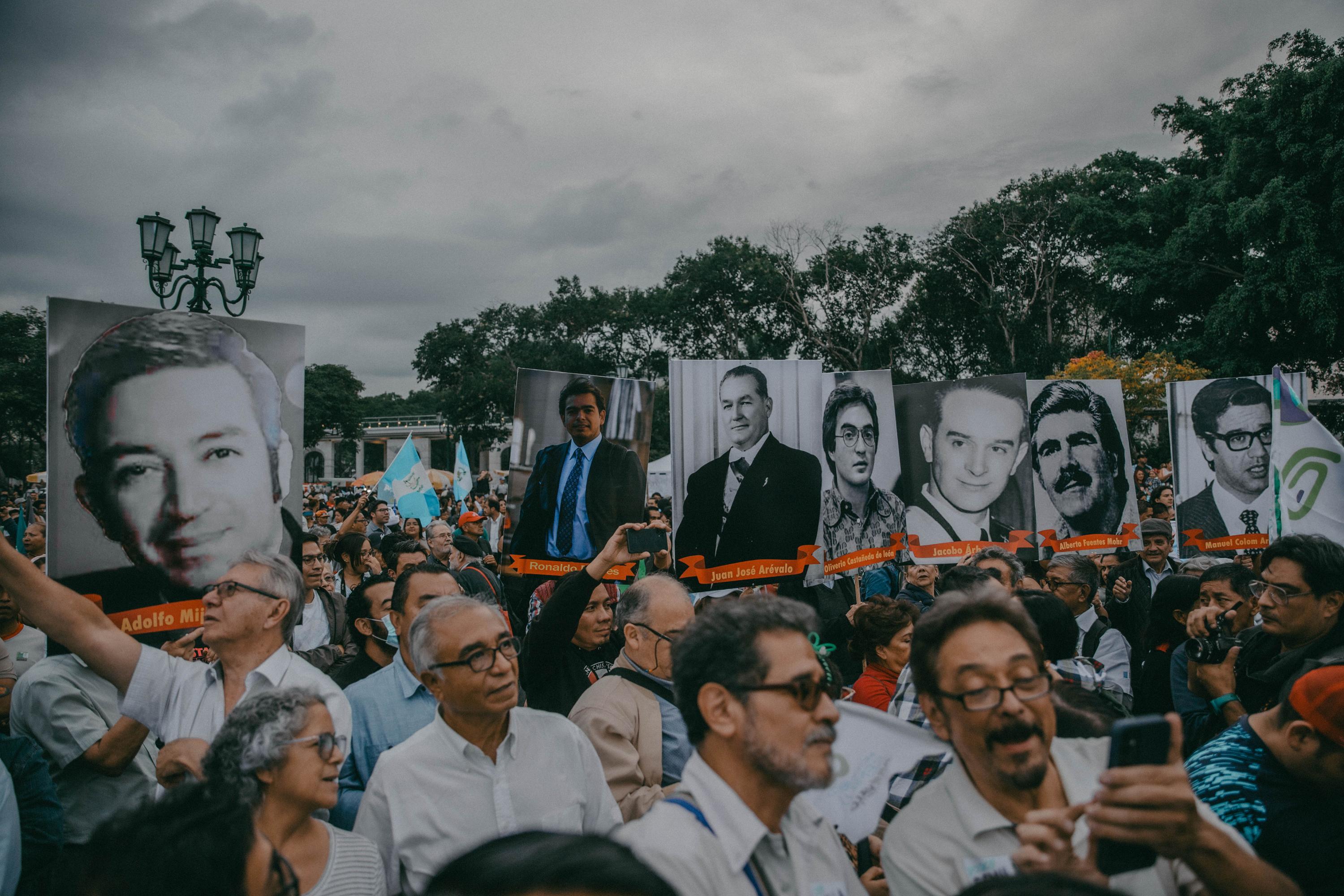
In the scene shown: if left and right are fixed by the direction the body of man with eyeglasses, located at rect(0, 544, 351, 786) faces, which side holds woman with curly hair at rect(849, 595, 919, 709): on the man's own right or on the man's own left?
on the man's own left

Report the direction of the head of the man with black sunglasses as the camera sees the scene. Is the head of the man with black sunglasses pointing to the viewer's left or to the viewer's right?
to the viewer's right

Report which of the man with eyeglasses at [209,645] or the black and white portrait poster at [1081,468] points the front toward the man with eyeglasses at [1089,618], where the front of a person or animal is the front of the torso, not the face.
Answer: the black and white portrait poster

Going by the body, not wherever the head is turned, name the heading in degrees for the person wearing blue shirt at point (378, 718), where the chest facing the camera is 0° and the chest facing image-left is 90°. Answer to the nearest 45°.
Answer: approximately 315°

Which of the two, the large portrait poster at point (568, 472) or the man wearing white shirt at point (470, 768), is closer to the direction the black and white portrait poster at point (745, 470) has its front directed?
the man wearing white shirt

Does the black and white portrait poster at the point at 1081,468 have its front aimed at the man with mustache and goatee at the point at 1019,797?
yes

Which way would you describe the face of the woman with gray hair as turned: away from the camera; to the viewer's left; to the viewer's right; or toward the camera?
to the viewer's right

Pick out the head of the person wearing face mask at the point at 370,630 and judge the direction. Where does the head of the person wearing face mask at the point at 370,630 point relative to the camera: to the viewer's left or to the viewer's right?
to the viewer's right
